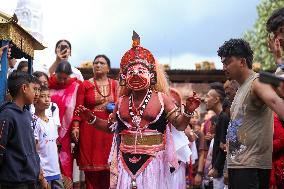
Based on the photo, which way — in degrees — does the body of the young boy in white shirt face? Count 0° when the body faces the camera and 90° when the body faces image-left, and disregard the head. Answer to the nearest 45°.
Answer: approximately 315°

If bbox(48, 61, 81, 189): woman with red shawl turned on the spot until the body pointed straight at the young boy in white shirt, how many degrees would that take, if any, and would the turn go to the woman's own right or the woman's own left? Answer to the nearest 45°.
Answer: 0° — they already face them

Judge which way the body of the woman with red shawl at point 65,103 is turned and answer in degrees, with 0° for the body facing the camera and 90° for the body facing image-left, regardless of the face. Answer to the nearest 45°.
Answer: approximately 0°

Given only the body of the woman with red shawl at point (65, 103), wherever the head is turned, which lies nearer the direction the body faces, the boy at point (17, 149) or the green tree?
the boy

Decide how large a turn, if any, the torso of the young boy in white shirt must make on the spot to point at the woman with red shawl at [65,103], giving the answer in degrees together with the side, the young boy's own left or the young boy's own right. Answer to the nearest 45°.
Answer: approximately 135° to the young boy's own left

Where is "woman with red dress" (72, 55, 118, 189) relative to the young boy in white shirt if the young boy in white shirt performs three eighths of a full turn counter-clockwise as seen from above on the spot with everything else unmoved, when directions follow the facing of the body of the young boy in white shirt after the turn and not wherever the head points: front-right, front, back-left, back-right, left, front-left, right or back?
front-right

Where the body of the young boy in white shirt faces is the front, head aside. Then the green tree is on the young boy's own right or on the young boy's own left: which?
on the young boy's own left

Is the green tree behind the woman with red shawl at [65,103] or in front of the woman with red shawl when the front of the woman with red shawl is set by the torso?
behind

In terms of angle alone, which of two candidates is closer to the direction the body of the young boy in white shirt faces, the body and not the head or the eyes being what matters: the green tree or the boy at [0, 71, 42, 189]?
the boy

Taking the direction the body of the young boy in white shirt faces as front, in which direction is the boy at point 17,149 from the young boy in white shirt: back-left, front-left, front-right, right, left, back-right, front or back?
front-right

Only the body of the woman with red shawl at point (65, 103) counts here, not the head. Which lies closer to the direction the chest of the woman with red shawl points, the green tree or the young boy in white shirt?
the young boy in white shirt

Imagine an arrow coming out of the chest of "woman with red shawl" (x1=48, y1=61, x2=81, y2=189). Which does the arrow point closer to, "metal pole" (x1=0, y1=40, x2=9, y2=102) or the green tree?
the metal pole
